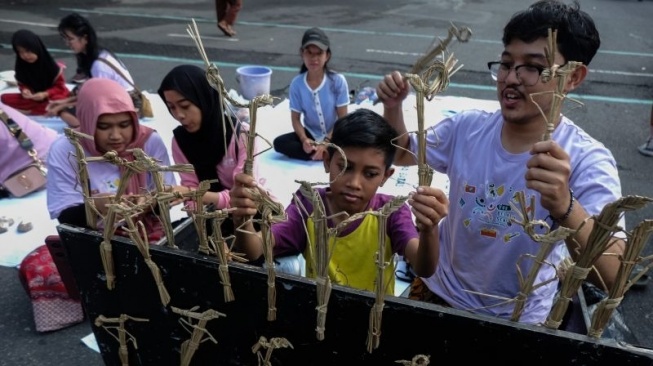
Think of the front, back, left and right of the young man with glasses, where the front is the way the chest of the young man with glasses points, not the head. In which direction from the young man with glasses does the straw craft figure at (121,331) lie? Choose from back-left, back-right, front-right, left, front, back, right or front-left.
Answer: front

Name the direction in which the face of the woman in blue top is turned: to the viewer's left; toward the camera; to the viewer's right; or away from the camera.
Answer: toward the camera

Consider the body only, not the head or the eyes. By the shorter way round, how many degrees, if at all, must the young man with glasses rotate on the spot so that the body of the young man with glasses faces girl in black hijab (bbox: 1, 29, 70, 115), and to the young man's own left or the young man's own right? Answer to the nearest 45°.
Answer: approximately 90° to the young man's own right

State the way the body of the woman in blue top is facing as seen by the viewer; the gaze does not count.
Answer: toward the camera

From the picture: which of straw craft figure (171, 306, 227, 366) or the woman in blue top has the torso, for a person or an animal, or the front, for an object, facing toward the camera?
the woman in blue top

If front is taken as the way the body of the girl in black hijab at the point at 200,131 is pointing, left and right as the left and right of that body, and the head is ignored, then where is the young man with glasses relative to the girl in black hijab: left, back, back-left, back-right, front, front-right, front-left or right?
left

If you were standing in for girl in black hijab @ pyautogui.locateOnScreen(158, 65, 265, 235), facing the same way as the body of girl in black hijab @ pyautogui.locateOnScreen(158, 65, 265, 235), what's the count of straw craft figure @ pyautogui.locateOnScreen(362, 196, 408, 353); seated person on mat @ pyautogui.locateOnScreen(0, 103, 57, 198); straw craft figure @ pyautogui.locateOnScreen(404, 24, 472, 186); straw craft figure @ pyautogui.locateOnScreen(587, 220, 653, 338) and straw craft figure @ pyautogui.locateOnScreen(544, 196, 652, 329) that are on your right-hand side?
1
